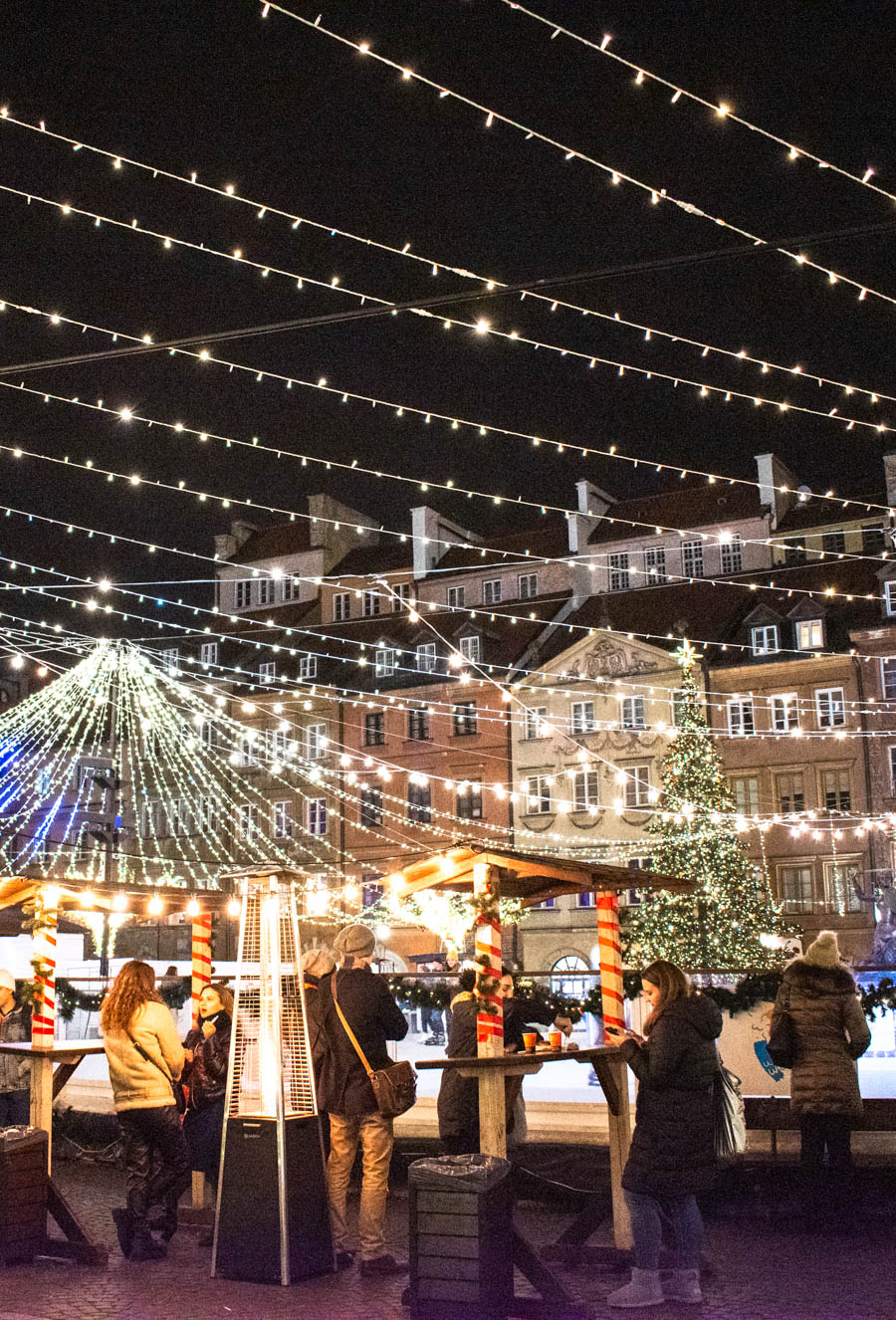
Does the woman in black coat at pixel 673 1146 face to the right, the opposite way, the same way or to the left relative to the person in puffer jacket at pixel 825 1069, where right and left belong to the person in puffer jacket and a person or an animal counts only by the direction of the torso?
to the left

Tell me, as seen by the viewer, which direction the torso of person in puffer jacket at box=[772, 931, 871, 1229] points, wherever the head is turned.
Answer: away from the camera

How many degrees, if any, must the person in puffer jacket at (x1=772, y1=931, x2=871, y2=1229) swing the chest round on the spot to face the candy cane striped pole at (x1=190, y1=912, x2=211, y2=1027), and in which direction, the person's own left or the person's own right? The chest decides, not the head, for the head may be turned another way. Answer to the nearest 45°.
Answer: approximately 90° to the person's own left

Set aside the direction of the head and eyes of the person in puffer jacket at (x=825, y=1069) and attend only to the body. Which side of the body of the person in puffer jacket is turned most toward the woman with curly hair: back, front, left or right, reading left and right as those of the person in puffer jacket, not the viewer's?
left

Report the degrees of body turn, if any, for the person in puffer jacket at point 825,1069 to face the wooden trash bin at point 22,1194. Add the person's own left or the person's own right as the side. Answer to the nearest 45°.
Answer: approximately 90° to the person's own left

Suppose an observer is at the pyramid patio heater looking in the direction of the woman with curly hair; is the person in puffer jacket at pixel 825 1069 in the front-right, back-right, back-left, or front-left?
back-right

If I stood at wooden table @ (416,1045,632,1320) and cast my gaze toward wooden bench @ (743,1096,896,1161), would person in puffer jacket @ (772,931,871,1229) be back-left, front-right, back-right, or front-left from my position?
front-right

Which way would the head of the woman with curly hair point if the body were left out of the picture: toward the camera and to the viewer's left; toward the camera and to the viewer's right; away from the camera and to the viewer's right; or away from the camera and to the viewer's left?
away from the camera and to the viewer's right

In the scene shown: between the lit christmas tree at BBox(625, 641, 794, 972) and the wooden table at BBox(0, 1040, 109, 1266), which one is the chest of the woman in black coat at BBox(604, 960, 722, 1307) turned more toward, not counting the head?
the wooden table

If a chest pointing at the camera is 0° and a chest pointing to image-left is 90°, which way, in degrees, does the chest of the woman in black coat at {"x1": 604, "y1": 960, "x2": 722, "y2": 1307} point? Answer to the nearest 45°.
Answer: approximately 90°

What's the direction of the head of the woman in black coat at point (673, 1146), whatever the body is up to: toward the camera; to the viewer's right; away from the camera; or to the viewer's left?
to the viewer's left

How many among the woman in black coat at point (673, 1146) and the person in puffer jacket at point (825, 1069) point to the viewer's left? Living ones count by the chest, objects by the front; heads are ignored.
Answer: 1

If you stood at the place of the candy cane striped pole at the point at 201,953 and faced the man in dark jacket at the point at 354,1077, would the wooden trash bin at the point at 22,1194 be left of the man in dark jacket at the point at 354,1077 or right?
right

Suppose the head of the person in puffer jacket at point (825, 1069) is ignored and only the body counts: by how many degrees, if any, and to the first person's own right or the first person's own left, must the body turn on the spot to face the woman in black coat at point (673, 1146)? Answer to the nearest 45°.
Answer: approximately 180°

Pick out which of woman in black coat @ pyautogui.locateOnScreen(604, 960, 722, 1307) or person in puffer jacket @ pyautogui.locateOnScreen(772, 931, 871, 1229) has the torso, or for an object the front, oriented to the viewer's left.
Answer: the woman in black coat

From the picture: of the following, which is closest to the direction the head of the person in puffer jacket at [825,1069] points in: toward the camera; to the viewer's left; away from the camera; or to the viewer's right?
away from the camera

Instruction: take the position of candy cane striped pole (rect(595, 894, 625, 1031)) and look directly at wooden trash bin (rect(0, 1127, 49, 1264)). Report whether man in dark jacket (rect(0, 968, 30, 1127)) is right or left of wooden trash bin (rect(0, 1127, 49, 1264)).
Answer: right
